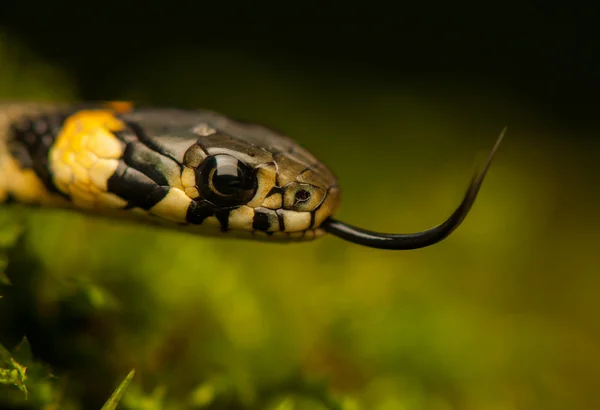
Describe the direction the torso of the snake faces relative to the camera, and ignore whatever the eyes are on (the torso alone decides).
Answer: to the viewer's right
